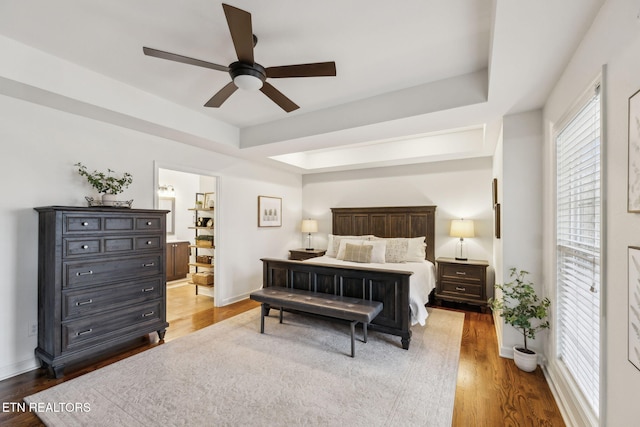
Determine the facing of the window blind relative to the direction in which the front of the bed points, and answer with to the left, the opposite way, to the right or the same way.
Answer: to the right

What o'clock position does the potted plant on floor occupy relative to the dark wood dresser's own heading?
The potted plant on floor is roughly at 12 o'clock from the dark wood dresser.

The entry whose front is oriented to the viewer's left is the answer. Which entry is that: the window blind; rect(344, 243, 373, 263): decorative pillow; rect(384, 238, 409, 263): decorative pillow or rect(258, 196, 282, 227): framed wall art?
the window blind

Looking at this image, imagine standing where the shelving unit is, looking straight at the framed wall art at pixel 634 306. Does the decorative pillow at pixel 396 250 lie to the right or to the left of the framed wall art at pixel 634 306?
left

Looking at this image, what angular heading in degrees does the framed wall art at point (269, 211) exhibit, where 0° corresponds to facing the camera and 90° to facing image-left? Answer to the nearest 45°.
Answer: approximately 315°

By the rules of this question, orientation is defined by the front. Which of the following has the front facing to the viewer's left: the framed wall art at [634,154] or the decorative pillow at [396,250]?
the framed wall art

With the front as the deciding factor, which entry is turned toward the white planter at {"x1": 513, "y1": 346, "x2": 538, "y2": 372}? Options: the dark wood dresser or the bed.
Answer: the dark wood dresser

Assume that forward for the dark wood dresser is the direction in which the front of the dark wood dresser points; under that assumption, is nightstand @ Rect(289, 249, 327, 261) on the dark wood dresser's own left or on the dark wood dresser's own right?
on the dark wood dresser's own left

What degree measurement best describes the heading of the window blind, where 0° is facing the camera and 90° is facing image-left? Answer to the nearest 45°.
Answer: approximately 90°

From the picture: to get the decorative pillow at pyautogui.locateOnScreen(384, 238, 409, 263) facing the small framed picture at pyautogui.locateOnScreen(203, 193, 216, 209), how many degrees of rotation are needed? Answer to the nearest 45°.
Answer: approximately 90° to its right

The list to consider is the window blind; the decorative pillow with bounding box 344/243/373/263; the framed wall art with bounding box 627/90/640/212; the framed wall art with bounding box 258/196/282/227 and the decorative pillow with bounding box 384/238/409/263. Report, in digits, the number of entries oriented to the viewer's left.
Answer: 2

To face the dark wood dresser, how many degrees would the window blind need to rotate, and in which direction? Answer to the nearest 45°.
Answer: approximately 45° to its left

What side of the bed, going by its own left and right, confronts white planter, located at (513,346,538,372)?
left
